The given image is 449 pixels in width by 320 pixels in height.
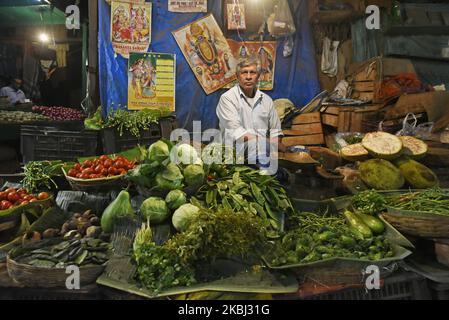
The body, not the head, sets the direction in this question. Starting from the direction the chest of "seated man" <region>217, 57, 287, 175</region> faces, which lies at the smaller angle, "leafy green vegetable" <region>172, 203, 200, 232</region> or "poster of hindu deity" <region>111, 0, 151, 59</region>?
the leafy green vegetable

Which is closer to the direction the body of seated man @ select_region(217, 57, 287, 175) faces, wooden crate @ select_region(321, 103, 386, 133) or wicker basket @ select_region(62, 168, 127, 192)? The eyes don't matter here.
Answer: the wicker basket

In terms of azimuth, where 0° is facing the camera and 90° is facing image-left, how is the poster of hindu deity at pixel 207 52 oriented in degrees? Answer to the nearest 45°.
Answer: approximately 0°

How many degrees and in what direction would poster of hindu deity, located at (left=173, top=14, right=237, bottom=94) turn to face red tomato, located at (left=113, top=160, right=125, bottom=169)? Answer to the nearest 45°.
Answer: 0° — it already faces it

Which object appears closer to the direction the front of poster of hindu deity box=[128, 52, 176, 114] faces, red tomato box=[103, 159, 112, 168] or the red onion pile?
the red tomato

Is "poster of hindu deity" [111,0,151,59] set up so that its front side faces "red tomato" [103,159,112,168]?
yes

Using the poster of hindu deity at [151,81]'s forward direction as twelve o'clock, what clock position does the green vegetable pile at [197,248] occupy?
The green vegetable pile is roughly at 12 o'clock from the poster of hindu deity.

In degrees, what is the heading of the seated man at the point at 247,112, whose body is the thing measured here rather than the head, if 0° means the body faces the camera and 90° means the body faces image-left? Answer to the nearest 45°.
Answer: approximately 0°

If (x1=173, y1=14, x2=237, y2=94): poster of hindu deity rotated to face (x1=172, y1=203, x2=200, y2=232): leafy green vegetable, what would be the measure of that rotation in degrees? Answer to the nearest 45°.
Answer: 0° — it already faces it

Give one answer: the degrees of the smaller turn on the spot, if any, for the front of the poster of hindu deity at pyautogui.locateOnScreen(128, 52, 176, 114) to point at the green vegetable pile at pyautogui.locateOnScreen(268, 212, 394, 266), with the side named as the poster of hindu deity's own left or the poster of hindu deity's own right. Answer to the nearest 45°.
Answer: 0° — it already faces it
